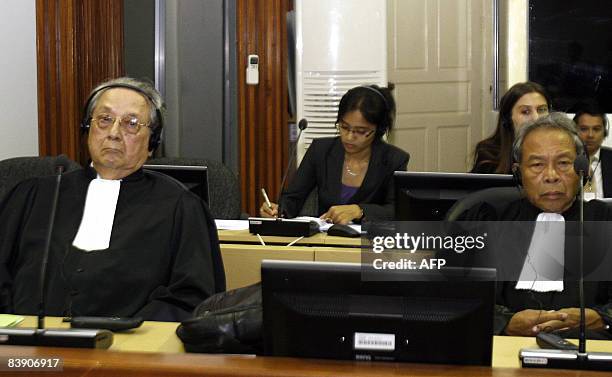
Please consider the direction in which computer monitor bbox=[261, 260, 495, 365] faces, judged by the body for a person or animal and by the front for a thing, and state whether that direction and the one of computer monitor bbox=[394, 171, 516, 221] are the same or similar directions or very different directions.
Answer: same or similar directions

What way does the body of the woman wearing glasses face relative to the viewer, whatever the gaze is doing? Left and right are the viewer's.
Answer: facing the viewer and to the left of the viewer

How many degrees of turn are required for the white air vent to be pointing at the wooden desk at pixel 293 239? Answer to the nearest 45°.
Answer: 0° — it already faces it

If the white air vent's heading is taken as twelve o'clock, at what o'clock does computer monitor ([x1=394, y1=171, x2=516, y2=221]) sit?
The computer monitor is roughly at 12 o'clock from the white air vent.

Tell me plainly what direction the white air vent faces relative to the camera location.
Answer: facing the viewer

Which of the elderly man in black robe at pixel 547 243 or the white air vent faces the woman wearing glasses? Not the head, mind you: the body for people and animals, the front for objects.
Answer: the white air vent

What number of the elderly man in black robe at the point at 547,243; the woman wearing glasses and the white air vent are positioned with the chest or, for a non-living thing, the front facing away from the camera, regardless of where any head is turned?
0

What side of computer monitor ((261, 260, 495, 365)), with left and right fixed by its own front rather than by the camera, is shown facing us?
back

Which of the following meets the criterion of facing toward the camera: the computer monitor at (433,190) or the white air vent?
the white air vent

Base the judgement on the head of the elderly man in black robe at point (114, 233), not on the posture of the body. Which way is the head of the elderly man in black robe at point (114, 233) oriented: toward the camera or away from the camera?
toward the camera

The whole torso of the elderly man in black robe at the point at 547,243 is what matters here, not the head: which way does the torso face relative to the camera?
toward the camera

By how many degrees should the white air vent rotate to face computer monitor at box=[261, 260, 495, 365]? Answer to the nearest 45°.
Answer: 0° — it already faces it

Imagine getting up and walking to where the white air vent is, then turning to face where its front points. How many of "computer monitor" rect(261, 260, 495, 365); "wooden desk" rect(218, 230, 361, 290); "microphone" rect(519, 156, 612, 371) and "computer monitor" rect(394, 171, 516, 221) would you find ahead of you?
4

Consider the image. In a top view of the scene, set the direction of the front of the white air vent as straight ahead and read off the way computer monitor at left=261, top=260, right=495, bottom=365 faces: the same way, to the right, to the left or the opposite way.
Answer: the opposite way

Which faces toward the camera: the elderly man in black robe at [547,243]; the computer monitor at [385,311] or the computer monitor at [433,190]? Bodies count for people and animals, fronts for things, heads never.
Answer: the elderly man in black robe

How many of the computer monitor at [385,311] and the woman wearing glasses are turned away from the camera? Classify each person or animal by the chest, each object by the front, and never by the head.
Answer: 1

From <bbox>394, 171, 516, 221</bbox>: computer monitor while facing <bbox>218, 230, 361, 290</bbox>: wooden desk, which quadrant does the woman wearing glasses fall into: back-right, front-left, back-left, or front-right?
front-right

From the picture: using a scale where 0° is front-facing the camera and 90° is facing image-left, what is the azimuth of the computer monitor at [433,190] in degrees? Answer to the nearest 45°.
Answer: approximately 180°

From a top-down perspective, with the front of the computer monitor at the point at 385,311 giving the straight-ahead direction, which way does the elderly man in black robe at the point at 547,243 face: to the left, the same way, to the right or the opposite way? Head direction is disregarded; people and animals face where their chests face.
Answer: the opposite way

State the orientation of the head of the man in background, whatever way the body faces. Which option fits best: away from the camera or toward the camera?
toward the camera
